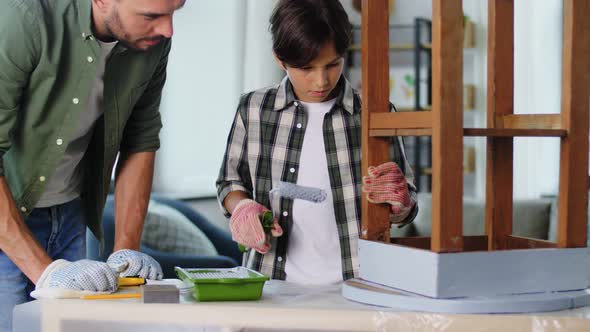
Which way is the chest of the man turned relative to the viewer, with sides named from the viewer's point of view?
facing the viewer and to the right of the viewer

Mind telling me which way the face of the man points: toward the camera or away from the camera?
toward the camera

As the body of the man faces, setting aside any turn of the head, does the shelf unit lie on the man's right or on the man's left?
on the man's left

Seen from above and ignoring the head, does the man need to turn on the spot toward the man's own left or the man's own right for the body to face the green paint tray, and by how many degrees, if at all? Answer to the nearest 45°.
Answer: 0° — they already face it

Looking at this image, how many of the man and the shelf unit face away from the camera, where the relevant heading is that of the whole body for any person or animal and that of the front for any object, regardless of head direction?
0

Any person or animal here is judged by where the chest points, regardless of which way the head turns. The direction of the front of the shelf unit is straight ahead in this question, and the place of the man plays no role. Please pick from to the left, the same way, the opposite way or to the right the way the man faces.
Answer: to the left

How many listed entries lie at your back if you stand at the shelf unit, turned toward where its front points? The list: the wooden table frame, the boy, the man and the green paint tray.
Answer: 0

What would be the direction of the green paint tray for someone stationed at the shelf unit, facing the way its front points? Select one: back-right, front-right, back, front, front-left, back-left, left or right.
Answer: front

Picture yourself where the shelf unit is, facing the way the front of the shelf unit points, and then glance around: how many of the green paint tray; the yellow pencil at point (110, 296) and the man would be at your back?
0

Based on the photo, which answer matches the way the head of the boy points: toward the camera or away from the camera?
toward the camera

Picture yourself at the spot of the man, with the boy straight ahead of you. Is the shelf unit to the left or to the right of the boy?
left

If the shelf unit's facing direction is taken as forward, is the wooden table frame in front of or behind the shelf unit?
in front

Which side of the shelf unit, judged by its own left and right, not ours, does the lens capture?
front

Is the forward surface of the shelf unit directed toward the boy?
yes

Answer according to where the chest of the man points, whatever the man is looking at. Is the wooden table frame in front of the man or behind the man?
in front

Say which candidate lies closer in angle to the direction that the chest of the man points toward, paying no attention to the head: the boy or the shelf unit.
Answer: the boy
